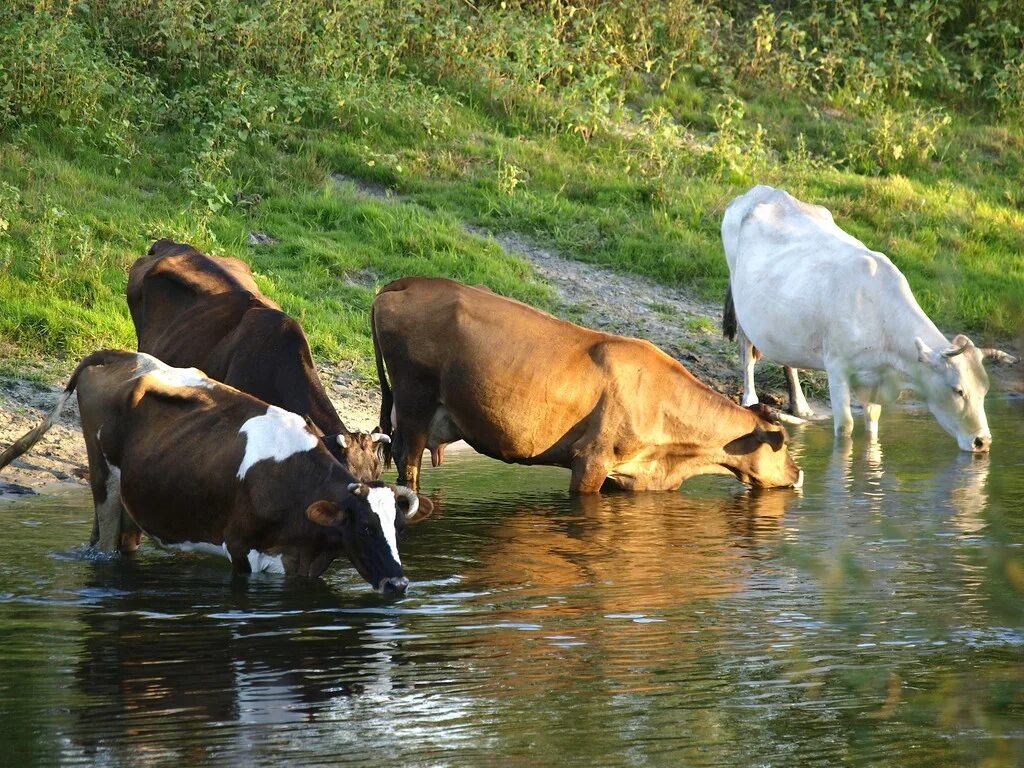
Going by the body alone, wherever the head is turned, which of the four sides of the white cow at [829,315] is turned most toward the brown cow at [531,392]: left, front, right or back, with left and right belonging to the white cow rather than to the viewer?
right

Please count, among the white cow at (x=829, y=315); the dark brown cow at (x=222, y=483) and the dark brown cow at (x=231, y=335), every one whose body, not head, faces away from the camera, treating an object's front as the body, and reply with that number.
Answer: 0

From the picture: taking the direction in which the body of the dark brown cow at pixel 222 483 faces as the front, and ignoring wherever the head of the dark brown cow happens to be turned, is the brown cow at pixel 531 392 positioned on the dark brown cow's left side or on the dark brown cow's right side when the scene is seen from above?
on the dark brown cow's left side

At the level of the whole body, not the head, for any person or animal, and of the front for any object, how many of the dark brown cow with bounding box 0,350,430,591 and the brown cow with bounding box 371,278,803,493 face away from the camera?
0

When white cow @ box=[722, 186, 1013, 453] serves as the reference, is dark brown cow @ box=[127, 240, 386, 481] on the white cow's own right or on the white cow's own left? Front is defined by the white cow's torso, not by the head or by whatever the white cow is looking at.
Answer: on the white cow's own right

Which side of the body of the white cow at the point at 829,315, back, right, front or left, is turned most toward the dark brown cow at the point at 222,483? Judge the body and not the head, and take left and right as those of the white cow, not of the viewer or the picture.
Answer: right

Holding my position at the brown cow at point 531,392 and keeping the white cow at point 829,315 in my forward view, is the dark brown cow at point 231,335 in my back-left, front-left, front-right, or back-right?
back-left

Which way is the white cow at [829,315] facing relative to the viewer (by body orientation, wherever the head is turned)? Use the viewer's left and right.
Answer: facing the viewer and to the right of the viewer

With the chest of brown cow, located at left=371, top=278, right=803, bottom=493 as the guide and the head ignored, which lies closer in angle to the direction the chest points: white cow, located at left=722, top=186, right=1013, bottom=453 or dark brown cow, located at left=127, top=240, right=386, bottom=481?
the white cow

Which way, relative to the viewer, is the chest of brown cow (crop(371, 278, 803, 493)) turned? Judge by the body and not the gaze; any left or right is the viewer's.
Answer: facing to the right of the viewer

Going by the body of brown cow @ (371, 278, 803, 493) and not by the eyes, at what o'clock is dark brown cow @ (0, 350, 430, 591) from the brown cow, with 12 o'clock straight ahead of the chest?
The dark brown cow is roughly at 4 o'clock from the brown cow.

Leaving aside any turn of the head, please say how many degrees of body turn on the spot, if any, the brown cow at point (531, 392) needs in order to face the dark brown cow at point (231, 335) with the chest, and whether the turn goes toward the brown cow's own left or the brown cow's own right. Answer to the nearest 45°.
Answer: approximately 180°
